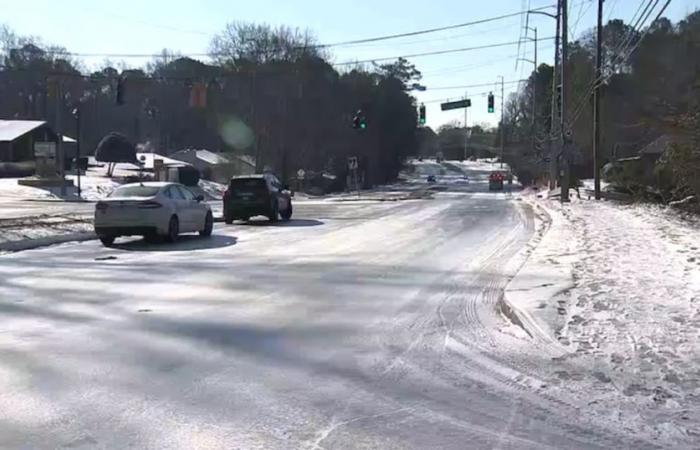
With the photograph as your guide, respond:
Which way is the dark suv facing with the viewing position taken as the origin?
facing away from the viewer and to the right of the viewer

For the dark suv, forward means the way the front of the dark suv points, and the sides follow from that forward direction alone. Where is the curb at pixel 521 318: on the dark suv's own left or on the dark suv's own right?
on the dark suv's own right

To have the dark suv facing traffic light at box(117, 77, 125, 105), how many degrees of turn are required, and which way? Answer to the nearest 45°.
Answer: approximately 90° to its left

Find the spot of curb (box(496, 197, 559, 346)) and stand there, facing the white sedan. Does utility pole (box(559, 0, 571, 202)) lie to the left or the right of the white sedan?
right

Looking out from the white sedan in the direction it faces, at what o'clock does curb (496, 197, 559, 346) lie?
The curb is roughly at 4 o'clock from the white sedan.

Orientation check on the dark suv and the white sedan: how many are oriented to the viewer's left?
0

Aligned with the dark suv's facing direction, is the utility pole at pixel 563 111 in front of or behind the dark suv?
in front

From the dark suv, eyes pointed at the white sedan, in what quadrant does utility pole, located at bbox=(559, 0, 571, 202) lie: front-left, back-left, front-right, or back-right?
back-left

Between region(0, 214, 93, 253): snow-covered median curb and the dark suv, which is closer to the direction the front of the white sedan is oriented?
the dark suv

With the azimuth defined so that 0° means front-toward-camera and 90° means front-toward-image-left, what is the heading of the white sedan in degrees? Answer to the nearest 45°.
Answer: approximately 225°

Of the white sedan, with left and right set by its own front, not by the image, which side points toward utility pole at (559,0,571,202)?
front
